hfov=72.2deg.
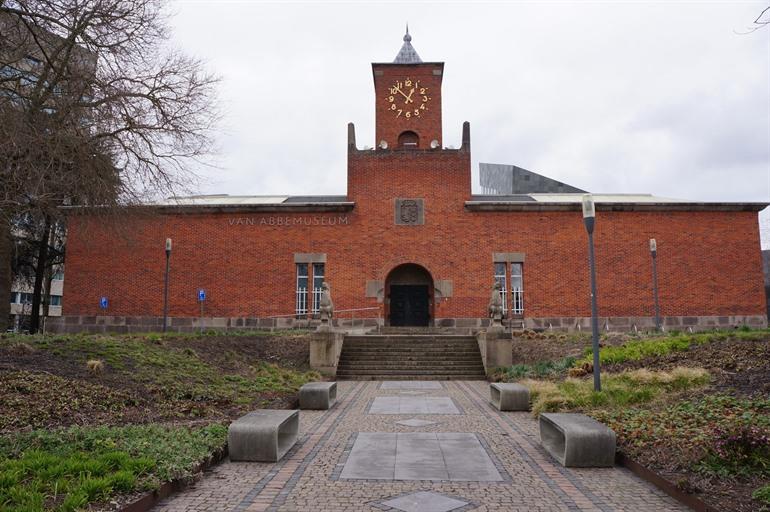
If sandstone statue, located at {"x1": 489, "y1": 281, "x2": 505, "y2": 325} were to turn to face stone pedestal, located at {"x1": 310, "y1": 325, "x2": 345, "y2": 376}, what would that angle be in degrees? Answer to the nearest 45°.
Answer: approximately 90° to its right

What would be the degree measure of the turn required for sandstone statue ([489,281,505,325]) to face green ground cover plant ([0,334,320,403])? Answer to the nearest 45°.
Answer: approximately 45° to its right

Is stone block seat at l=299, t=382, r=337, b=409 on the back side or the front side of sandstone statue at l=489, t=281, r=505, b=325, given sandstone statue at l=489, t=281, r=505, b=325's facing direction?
on the front side

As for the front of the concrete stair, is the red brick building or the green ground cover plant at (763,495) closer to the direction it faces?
the green ground cover plant

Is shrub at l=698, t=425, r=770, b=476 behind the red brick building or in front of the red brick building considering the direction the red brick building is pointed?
in front

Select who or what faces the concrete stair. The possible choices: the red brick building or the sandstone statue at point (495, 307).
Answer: the red brick building

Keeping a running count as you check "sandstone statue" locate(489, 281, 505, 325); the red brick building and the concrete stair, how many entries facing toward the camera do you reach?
3

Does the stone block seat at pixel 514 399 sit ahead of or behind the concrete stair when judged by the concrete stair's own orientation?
ahead

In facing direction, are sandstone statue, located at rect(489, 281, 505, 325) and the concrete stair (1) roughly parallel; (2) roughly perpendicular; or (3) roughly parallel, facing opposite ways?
roughly parallel

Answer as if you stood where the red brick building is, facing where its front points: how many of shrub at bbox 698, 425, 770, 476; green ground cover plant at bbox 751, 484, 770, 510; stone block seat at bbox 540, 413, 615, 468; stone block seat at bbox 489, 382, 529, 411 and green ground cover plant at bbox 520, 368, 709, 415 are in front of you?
5

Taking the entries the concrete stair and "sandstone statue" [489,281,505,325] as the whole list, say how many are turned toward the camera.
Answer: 2

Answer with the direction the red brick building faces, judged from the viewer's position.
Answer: facing the viewer

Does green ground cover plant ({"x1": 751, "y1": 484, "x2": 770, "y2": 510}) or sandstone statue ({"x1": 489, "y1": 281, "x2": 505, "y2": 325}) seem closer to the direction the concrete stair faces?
the green ground cover plant

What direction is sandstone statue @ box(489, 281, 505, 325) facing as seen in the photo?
toward the camera

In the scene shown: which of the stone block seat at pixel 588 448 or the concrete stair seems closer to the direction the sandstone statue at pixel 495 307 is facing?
the stone block seat
